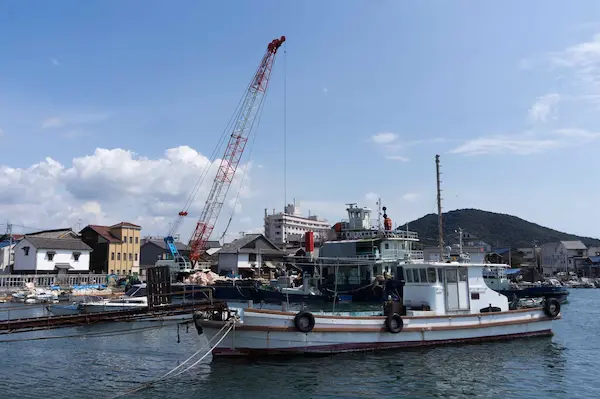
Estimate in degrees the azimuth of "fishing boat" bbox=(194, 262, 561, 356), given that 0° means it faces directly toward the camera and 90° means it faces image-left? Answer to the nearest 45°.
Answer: approximately 45°
